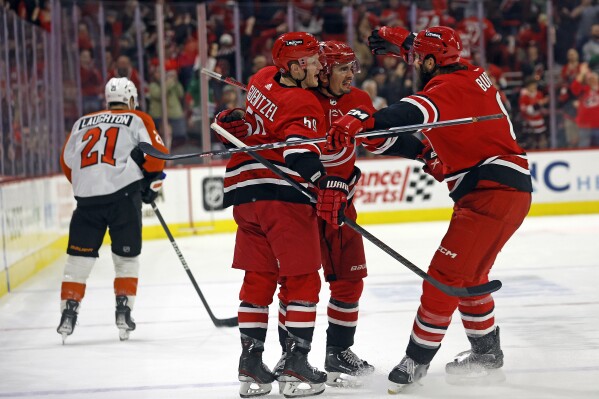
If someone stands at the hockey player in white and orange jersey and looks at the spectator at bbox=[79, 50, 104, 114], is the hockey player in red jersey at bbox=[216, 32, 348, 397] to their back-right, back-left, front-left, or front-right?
back-right

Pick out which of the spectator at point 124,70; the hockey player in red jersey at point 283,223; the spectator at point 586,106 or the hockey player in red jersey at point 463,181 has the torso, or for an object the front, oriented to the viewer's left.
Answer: the hockey player in red jersey at point 463,181

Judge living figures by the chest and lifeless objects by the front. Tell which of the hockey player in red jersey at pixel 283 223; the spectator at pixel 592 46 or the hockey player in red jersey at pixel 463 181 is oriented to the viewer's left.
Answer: the hockey player in red jersey at pixel 463 181

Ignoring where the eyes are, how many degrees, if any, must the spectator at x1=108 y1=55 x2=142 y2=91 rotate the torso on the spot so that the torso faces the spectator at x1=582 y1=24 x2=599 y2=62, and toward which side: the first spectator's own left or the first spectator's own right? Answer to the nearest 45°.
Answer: approximately 90° to the first spectator's own left

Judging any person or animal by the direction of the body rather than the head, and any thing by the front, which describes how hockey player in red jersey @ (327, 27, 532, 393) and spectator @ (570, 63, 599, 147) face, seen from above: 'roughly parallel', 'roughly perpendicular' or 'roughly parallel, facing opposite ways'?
roughly perpendicular

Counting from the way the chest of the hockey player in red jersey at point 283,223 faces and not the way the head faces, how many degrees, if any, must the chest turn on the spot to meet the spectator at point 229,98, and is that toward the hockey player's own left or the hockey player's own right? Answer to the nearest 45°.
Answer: approximately 45° to the hockey player's own left

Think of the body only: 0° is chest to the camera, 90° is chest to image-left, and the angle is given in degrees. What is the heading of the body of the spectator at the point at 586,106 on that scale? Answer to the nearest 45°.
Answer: approximately 0°

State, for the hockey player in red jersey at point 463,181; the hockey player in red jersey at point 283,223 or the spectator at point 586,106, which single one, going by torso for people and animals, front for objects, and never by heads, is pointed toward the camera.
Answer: the spectator

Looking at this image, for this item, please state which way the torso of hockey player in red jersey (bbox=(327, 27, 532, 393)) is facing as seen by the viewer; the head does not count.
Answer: to the viewer's left

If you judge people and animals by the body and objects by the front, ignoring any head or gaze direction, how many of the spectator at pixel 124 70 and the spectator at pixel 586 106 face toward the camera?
2

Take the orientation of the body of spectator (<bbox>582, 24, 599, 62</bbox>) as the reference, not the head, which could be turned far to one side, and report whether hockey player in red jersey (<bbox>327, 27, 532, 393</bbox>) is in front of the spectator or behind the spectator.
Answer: in front
